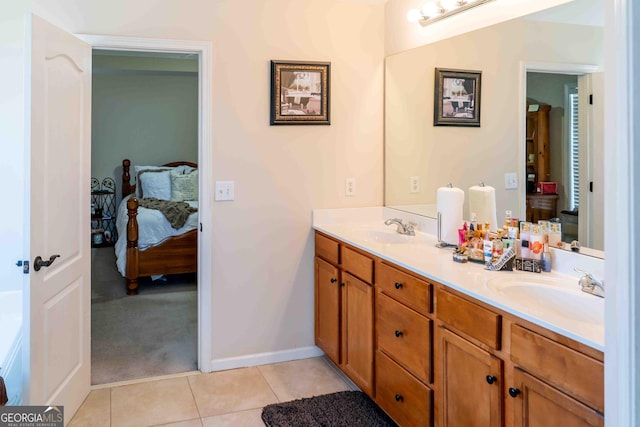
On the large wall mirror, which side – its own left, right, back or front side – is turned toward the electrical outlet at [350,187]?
right

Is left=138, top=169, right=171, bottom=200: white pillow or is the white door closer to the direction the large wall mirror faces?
the white door

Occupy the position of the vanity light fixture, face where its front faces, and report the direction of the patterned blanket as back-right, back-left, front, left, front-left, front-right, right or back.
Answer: right

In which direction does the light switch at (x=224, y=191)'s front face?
toward the camera

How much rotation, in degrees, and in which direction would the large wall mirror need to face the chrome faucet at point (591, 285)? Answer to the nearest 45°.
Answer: approximately 45° to its left

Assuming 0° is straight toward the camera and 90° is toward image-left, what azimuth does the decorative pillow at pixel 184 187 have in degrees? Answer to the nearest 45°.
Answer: approximately 0°

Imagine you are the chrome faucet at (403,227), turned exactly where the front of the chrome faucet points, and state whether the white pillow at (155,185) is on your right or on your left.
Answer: on your right

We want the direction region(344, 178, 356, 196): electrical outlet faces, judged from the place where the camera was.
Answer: facing the viewer and to the right of the viewer

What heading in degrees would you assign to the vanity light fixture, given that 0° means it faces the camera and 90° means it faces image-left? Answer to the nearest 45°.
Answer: approximately 45°

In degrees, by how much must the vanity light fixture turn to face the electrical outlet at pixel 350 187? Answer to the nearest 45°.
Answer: approximately 90° to its right

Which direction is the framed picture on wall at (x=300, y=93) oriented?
toward the camera
